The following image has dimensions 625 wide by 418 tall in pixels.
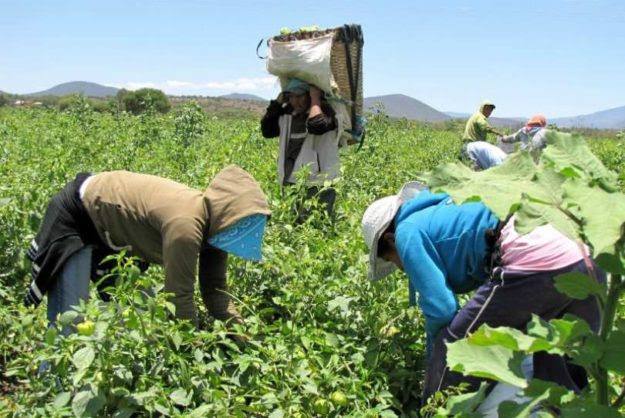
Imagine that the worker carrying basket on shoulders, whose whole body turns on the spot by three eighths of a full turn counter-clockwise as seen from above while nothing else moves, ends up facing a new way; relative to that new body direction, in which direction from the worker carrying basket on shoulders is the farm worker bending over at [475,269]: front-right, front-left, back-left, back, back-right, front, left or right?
right

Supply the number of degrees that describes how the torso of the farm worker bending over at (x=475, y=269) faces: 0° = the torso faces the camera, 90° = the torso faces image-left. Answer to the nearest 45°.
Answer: approximately 90°

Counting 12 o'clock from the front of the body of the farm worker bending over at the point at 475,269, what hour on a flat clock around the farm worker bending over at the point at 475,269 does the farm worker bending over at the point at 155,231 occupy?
the farm worker bending over at the point at 155,231 is roughly at 12 o'clock from the farm worker bending over at the point at 475,269.

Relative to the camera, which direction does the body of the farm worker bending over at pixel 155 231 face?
to the viewer's right

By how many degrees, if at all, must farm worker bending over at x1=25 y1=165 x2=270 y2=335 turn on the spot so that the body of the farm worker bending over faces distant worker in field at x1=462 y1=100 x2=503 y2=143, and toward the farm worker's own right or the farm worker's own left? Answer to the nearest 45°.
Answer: approximately 45° to the farm worker's own left

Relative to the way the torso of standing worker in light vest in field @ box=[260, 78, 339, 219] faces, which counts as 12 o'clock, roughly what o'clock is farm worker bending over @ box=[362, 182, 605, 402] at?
The farm worker bending over is roughly at 10 o'clock from the standing worker in light vest in field.

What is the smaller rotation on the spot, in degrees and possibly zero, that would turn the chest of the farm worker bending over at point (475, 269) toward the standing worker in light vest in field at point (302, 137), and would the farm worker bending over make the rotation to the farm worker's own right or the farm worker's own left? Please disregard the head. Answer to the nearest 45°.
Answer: approximately 45° to the farm worker's own right

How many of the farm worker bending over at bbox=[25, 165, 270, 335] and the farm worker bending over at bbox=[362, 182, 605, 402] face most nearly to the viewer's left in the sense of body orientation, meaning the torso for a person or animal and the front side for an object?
1

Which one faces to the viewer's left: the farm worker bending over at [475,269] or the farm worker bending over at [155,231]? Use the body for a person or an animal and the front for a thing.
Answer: the farm worker bending over at [475,269]

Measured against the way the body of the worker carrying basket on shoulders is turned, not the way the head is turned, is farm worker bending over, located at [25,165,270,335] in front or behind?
in front

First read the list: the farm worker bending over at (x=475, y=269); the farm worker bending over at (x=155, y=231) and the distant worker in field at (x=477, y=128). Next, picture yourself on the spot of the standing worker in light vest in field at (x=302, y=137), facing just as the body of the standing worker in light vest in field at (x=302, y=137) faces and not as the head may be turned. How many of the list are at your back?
1

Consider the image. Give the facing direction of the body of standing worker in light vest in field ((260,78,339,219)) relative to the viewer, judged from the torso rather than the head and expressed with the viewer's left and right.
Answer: facing the viewer and to the left of the viewer
